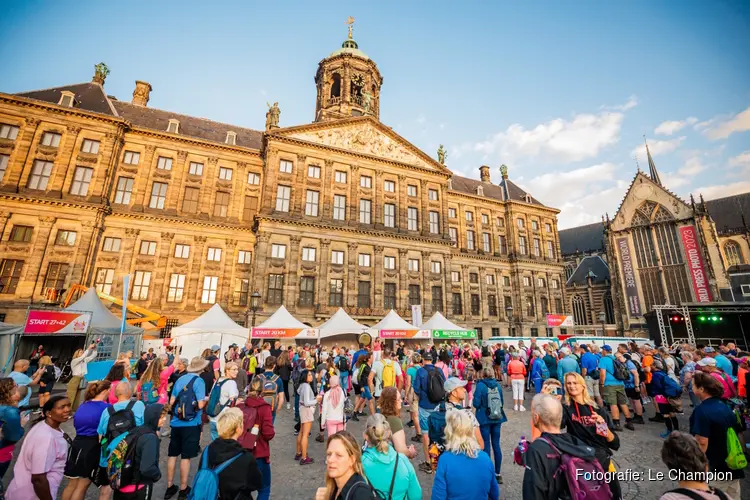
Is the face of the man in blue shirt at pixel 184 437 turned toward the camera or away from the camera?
away from the camera

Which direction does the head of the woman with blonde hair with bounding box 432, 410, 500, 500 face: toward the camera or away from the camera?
away from the camera

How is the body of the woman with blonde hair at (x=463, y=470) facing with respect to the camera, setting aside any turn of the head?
away from the camera

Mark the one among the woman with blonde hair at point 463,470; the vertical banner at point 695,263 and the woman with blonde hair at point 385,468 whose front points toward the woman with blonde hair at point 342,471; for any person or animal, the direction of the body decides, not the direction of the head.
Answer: the vertical banner

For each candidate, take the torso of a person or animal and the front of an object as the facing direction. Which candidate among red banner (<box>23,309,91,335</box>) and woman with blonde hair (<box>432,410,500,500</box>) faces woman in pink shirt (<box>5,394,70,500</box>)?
the red banner

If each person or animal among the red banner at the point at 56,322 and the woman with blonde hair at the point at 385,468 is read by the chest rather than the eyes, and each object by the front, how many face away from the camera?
1

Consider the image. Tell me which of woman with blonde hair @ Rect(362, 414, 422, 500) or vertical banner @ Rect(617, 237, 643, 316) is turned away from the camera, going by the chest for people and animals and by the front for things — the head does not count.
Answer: the woman with blonde hair

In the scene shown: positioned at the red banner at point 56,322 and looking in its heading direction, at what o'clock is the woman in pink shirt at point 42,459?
The woman in pink shirt is roughly at 12 o'clock from the red banner.

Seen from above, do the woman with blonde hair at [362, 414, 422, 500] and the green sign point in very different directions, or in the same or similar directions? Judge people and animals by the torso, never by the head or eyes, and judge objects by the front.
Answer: very different directions

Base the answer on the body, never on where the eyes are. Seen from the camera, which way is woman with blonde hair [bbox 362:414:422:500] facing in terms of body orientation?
away from the camera

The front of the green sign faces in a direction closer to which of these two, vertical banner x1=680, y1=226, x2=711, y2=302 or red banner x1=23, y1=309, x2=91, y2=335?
the red banner

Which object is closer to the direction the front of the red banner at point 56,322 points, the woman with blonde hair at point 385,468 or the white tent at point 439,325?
the woman with blonde hair

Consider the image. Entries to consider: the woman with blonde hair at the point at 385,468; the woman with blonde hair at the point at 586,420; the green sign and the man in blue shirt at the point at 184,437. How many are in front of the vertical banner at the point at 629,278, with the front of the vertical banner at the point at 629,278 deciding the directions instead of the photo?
4

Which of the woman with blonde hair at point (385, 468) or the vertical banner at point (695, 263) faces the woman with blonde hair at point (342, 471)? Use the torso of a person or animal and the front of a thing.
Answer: the vertical banner
